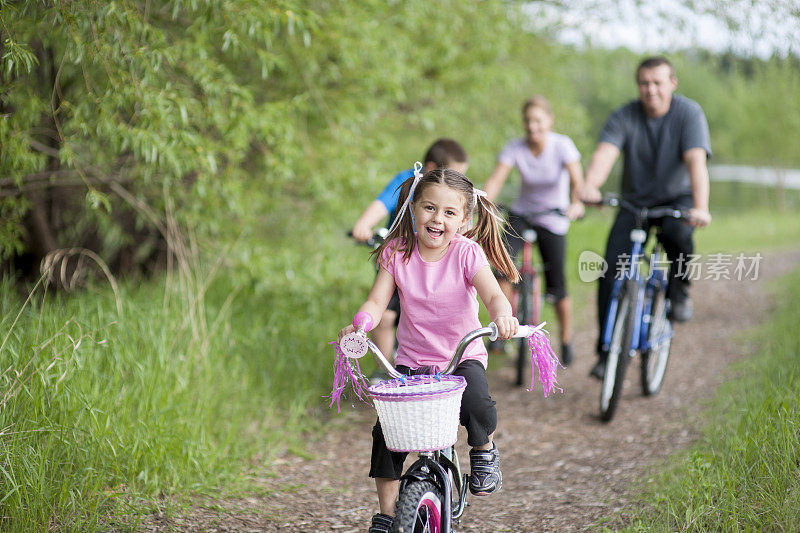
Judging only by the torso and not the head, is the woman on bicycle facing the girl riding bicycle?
yes

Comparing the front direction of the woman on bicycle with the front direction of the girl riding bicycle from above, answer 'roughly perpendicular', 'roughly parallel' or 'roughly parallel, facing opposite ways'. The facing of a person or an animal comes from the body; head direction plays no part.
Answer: roughly parallel

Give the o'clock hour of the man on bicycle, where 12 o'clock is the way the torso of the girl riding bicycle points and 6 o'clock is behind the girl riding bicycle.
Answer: The man on bicycle is roughly at 7 o'clock from the girl riding bicycle.

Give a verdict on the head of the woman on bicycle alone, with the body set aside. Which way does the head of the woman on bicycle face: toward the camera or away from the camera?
toward the camera

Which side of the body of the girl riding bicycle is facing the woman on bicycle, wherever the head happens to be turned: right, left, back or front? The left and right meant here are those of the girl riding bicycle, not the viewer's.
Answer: back

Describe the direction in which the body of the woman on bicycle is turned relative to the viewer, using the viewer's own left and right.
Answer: facing the viewer

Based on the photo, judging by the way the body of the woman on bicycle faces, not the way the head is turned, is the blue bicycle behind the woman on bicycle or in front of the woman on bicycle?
in front

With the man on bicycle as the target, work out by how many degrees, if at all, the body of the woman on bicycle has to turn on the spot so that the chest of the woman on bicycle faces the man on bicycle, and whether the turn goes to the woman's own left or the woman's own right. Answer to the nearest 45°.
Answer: approximately 45° to the woman's own left

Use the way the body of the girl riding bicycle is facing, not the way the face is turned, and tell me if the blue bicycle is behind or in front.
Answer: behind

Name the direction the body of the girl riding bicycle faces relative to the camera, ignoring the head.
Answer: toward the camera

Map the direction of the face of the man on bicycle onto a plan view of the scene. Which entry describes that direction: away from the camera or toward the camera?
toward the camera
